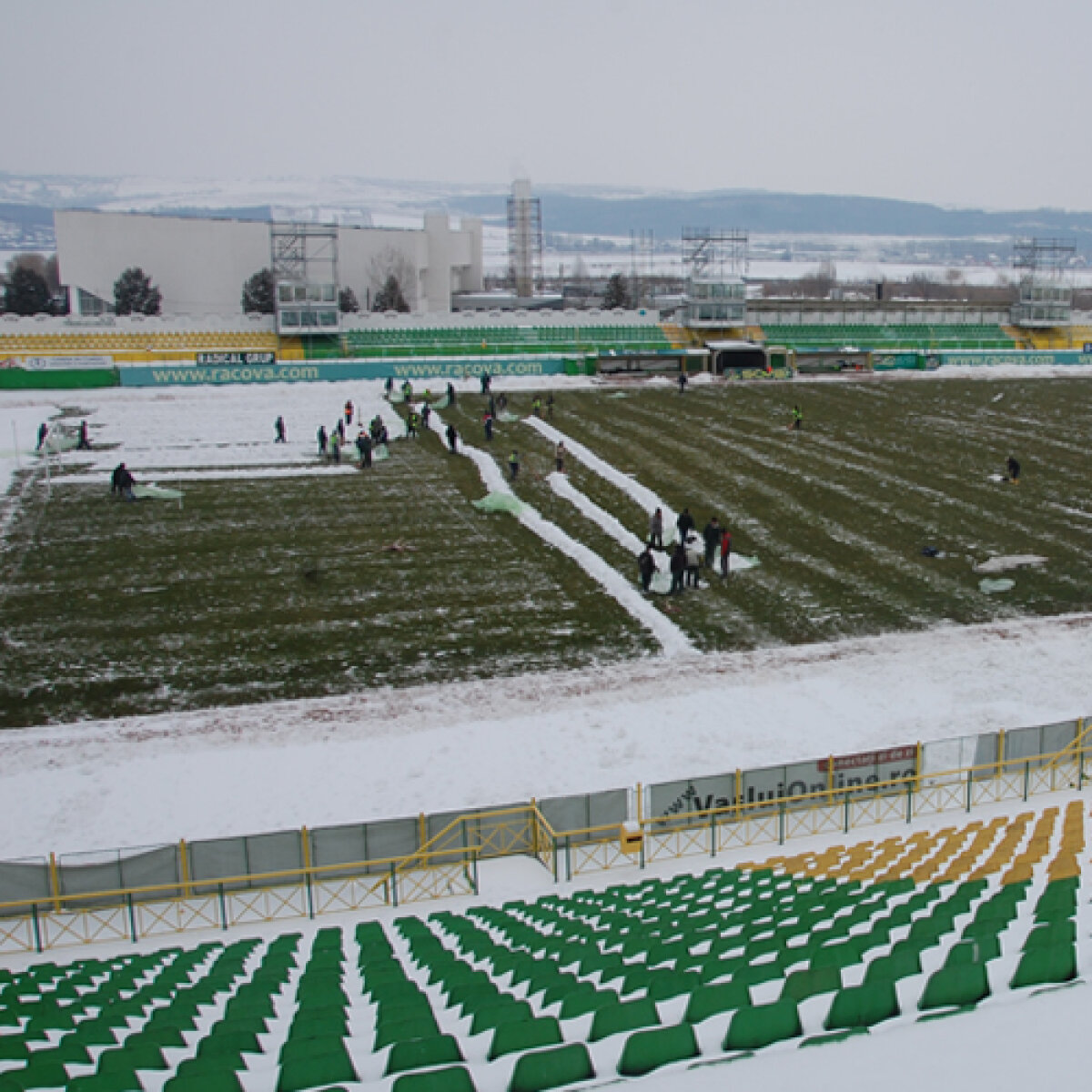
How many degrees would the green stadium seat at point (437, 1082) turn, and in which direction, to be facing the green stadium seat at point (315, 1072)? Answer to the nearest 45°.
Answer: approximately 45° to its left

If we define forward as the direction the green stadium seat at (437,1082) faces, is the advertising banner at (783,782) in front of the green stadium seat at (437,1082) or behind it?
in front

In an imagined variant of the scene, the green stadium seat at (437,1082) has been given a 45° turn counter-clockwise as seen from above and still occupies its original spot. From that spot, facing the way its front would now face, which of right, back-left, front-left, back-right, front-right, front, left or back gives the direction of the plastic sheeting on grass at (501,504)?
front-right

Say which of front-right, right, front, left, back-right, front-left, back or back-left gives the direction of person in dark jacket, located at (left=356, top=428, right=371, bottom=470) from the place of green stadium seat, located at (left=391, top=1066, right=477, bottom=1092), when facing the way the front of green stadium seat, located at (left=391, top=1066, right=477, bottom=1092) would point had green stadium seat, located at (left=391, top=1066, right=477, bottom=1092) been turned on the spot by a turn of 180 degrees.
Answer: back

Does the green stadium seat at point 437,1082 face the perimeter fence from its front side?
yes

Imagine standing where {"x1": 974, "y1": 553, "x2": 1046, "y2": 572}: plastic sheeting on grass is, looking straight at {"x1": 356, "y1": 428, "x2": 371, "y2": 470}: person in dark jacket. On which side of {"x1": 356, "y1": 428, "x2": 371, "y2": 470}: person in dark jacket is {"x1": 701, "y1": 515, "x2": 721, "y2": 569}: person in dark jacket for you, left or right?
left

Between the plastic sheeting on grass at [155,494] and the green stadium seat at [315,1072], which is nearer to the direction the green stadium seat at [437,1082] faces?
the plastic sheeting on grass

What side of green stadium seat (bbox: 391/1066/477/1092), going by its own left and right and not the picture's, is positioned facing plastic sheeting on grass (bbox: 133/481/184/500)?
front

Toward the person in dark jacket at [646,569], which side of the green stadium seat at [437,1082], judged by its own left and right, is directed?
front

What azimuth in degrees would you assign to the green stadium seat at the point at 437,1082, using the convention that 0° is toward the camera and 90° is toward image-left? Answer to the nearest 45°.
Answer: approximately 180°

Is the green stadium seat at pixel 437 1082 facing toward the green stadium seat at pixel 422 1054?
yes

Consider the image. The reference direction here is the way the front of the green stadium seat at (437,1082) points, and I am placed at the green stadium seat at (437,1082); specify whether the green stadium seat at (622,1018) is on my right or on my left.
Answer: on my right

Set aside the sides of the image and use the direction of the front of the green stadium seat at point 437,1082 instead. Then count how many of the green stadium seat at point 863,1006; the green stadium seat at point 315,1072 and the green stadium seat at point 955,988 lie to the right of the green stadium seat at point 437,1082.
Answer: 2
